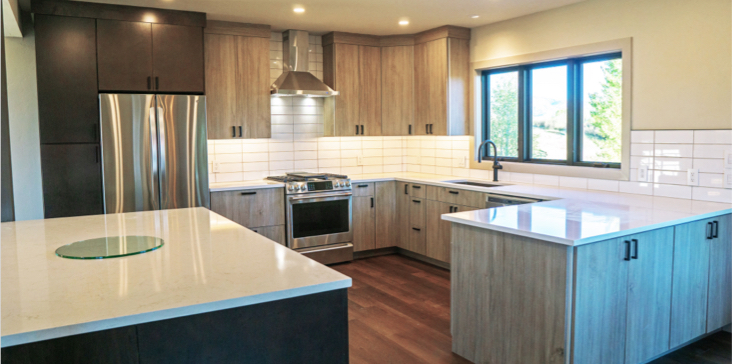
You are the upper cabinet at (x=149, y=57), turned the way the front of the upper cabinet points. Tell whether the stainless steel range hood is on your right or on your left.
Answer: on your left

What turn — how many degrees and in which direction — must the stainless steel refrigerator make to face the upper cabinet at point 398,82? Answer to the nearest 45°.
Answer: approximately 90° to its left

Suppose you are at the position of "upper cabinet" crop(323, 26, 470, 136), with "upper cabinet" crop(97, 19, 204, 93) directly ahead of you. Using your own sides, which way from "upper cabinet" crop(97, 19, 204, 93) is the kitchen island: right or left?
left

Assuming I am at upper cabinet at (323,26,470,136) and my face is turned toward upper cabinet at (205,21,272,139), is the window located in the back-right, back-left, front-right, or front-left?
back-left

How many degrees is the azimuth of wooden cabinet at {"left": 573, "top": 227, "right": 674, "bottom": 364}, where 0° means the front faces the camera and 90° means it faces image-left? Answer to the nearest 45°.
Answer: approximately 315°

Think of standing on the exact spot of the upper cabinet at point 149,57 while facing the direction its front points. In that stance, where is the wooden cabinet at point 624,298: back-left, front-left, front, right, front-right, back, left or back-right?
front-left

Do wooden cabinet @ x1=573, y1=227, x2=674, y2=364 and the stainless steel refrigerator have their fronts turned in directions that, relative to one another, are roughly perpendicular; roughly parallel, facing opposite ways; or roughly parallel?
roughly parallel

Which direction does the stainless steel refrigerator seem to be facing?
toward the camera

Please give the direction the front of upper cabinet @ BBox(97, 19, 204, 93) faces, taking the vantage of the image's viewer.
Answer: facing the viewer

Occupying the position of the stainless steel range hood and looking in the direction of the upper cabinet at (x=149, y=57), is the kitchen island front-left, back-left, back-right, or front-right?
front-left

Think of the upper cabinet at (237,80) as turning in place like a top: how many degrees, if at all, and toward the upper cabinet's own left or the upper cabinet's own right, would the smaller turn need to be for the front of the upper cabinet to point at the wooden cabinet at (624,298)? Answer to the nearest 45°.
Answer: approximately 45° to the upper cabinet's own left

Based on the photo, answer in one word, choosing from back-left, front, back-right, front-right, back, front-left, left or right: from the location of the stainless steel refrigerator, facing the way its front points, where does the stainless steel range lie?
left

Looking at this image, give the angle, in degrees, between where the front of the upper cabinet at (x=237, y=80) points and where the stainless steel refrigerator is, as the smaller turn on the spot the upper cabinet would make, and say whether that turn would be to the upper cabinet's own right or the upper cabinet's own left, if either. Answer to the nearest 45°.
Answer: approximately 45° to the upper cabinet's own right

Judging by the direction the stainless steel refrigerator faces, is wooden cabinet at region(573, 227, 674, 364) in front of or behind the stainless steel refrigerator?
in front

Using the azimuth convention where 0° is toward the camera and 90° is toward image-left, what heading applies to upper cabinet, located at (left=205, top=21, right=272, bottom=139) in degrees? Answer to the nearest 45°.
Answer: approximately 0°

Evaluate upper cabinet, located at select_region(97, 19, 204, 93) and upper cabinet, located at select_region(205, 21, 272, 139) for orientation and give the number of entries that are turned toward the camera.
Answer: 2

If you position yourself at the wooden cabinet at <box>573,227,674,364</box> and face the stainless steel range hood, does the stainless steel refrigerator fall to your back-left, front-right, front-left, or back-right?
front-left

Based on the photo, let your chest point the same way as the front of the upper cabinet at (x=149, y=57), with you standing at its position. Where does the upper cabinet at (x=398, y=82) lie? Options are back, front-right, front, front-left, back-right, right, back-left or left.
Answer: left
